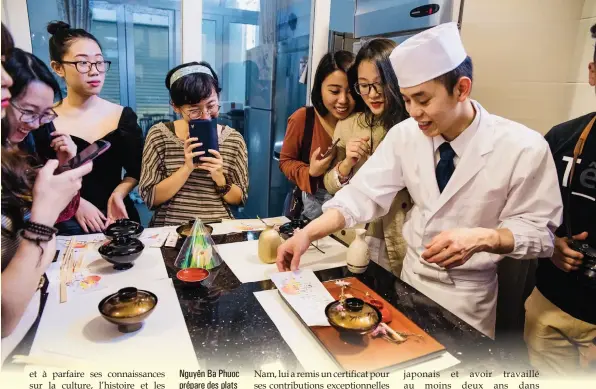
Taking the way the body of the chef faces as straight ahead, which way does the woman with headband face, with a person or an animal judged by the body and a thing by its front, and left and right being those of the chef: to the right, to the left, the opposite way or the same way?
to the left

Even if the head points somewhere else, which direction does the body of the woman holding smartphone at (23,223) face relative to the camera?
to the viewer's right

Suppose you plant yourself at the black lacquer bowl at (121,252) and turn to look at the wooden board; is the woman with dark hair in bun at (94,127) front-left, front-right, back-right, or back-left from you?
back-left

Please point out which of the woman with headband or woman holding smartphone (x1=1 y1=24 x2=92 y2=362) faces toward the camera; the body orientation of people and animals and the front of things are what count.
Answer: the woman with headband

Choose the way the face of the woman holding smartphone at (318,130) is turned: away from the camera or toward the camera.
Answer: toward the camera

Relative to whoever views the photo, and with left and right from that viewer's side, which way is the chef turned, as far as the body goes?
facing the viewer and to the left of the viewer

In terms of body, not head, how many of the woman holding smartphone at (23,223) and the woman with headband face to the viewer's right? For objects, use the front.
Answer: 1

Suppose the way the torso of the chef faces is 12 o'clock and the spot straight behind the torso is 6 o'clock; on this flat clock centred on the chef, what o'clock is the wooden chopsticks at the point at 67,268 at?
The wooden chopsticks is roughly at 1 o'clock from the chef.

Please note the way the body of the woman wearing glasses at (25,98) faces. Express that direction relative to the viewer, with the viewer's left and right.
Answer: facing the viewer and to the right of the viewer

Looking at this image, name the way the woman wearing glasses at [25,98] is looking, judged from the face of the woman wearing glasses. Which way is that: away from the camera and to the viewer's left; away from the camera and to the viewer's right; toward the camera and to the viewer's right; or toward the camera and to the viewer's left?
toward the camera and to the viewer's right

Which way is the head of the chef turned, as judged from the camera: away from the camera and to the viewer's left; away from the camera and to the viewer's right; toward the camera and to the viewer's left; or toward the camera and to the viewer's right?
toward the camera and to the viewer's left

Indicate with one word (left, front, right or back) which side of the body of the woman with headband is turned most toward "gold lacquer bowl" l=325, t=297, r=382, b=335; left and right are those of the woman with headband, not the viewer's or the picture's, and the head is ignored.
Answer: front

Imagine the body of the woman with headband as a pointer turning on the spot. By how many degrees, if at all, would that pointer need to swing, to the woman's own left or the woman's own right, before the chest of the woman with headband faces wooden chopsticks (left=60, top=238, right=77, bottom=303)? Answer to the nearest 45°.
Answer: approximately 45° to the woman's own right

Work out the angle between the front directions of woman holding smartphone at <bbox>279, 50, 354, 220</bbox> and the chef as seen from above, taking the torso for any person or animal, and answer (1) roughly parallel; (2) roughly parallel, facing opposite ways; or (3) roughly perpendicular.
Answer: roughly perpendicular

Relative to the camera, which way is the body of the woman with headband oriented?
toward the camera

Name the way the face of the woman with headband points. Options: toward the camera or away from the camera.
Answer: toward the camera
